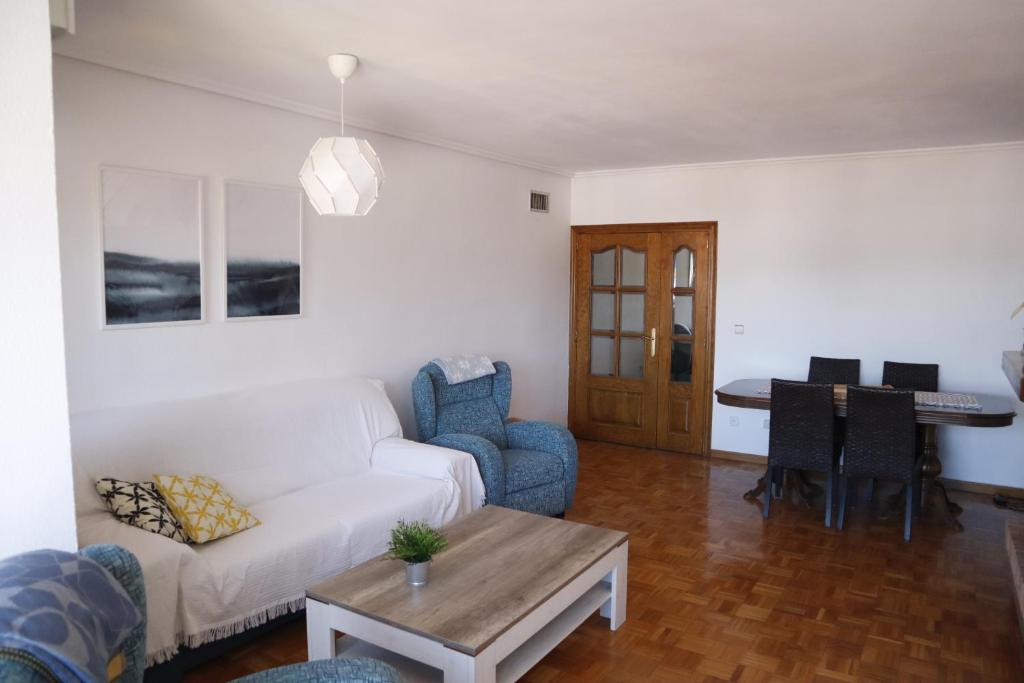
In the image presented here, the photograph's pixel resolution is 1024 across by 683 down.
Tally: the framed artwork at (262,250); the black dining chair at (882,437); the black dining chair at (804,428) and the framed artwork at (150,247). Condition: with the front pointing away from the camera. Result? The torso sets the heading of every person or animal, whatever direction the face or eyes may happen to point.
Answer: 2

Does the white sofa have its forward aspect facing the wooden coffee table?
yes

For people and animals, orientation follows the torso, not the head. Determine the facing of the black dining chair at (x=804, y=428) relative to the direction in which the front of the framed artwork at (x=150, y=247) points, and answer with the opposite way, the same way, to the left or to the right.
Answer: to the left

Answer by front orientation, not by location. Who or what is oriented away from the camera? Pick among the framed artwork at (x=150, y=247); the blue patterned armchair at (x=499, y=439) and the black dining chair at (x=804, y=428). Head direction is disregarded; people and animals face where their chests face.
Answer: the black dining chair

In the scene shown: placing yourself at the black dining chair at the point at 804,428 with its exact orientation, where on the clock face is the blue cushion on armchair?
The blue cushion on armchair is roughly at 8 o'clock from the black dining chair.

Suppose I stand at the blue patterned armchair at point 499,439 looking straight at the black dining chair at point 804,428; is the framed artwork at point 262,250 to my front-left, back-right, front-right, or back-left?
back-right

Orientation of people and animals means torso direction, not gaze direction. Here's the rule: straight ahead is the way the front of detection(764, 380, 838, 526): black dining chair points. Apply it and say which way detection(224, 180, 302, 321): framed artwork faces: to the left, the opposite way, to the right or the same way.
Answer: to the right

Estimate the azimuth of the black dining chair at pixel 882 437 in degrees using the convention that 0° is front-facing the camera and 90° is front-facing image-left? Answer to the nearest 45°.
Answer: approximately 180°

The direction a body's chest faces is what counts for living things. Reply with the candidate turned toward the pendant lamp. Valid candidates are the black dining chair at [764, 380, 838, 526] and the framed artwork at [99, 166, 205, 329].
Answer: the framed artwork

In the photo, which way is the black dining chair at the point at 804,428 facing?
away from the camera
